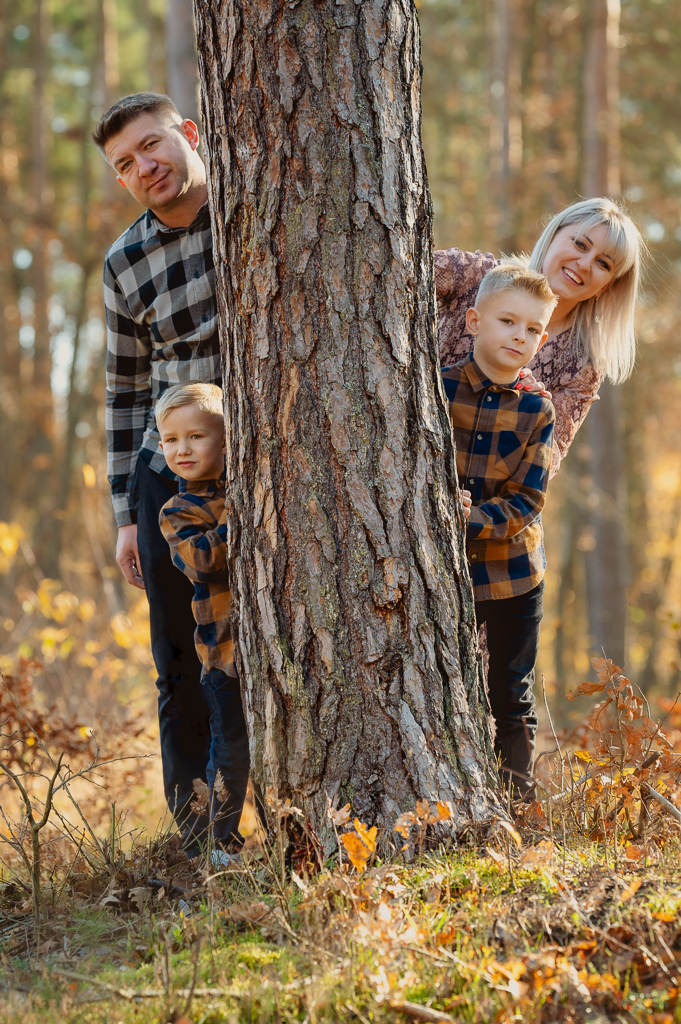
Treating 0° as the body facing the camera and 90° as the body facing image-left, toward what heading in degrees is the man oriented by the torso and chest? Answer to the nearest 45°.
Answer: approximately 0°

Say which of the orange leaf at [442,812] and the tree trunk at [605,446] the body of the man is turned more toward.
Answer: the orange leaf

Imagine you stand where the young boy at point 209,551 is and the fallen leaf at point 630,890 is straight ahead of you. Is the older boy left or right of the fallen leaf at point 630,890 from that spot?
left

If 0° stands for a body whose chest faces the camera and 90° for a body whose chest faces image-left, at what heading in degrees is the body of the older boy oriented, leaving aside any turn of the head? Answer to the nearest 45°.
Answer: approximately 0°

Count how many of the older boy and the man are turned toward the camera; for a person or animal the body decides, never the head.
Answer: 2

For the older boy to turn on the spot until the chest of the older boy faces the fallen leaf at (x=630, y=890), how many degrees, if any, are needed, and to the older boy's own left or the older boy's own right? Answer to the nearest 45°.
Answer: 0° — they already face it

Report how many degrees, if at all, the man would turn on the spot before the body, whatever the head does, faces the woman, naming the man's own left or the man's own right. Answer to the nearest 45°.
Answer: approximately 90° to the man's own left

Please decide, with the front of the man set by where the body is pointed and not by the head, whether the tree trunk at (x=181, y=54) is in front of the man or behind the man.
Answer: behind
